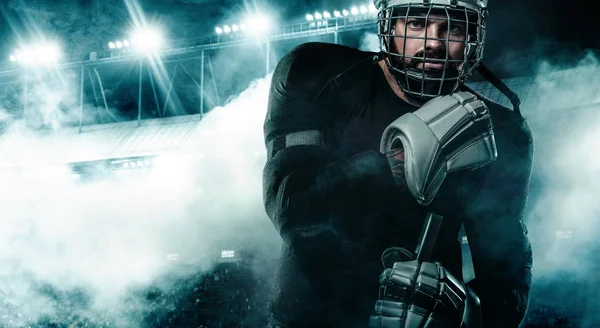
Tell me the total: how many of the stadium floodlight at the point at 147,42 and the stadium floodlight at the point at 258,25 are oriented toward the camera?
2

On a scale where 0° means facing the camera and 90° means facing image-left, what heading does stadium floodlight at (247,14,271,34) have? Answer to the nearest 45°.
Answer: approximately 0°

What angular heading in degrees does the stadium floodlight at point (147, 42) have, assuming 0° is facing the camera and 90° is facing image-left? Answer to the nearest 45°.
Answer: approximately 0°

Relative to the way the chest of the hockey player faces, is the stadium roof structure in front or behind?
behind

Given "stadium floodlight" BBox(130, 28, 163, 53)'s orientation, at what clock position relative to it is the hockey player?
The hockey player is roughly at 12 o'clock from the stadium floodlight.

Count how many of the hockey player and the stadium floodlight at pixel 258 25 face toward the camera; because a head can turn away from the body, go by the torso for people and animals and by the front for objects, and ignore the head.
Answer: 2

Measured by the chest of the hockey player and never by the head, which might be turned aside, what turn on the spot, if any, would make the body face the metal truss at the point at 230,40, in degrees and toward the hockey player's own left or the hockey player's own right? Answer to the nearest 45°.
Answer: approximately 180°

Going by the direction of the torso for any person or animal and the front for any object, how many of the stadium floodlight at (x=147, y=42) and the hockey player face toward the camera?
2

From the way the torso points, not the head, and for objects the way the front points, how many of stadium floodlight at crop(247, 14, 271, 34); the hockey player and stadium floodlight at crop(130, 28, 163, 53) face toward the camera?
3

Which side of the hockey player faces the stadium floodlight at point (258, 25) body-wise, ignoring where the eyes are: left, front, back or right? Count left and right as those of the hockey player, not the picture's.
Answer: back
